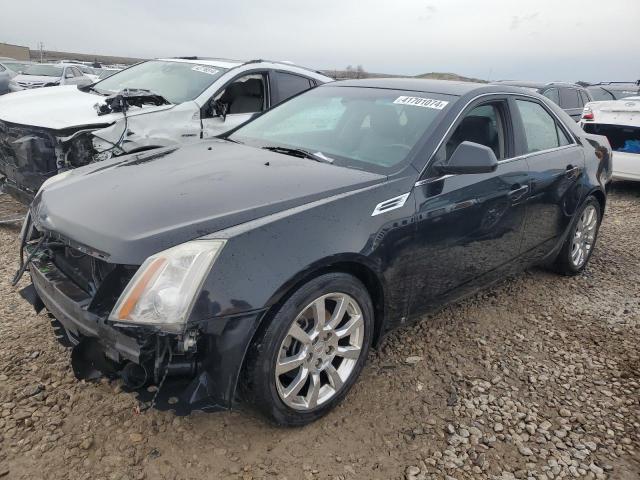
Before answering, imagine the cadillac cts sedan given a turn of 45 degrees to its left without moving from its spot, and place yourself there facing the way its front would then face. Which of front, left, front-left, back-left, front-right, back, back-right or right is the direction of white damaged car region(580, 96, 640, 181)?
back-left

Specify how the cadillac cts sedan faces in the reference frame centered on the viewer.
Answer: facing the viewer and to the left of the viewer

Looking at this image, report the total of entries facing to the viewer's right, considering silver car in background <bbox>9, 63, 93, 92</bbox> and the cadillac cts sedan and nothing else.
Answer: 0

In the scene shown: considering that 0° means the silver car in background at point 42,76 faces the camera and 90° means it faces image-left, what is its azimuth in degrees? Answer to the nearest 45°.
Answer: approximately 45°

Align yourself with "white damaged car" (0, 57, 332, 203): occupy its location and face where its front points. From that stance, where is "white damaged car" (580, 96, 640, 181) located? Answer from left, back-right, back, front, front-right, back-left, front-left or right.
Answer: back-left

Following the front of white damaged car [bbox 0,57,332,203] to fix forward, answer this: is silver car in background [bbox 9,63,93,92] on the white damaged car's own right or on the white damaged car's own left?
on the white damaged car's own right

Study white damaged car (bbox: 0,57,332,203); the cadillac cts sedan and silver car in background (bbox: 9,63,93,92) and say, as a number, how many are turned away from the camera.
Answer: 0

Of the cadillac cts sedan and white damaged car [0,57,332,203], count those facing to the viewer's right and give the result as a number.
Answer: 0

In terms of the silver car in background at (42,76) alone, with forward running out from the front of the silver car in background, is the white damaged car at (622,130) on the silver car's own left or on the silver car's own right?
on the silver car's own left

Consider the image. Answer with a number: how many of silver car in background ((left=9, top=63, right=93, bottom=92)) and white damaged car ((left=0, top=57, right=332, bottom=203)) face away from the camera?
0

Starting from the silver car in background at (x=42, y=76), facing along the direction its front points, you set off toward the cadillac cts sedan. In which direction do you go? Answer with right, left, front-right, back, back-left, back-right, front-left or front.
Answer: front-left
